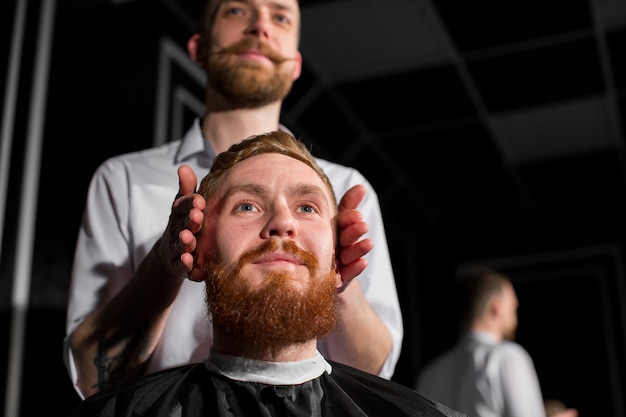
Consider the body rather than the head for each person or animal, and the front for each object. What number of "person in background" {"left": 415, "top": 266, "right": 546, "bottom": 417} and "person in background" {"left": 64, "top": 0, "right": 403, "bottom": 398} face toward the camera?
1

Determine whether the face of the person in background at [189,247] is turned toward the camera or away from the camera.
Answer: toward the camera

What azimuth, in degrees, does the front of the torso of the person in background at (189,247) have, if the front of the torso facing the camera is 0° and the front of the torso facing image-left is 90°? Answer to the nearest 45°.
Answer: approximately 0°

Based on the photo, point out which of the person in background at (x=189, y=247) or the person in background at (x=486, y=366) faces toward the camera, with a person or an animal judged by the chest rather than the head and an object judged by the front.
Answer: the person in background at (x=189, y=247)

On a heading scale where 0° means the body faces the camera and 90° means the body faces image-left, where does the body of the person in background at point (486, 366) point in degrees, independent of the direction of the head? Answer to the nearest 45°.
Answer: approximately 225°

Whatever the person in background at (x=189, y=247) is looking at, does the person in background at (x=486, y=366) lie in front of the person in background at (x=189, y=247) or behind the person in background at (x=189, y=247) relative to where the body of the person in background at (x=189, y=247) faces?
behind

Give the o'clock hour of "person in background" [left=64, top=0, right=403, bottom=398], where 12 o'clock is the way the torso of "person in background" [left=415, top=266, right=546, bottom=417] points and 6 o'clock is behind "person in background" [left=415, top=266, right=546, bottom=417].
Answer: "person in background" [left=64, top=0, right=403, bottom=398] is roughly at 5 o'clock from "person in background" [left=415, top=266, right=546, bottom=417].
